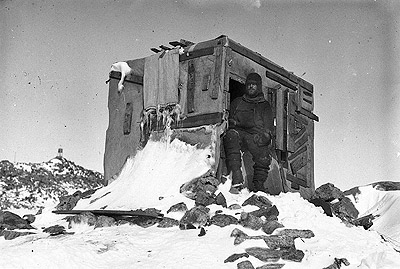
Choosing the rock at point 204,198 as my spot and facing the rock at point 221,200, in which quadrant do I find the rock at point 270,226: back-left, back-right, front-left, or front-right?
front-right

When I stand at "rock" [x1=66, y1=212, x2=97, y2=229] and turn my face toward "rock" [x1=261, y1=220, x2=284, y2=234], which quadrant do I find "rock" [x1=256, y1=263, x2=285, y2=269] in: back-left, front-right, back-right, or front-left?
front-right

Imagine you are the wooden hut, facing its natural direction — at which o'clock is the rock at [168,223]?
The rock is roughly at 2 o'clock from the wooden hut.

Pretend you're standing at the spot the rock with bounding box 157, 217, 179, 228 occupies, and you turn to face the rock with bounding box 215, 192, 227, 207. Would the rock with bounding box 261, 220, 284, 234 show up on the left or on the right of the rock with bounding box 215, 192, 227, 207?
right

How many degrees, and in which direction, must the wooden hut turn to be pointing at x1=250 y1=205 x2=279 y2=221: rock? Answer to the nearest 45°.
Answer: approximately 45° to its right

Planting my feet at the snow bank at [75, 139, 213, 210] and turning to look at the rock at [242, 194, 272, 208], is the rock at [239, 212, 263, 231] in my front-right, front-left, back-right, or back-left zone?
front-right

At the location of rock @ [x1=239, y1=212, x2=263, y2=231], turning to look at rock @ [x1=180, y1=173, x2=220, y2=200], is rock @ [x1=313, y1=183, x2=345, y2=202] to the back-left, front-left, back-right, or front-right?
front-right

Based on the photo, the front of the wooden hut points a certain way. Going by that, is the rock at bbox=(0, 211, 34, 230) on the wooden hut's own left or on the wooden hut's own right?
on the wooden hut's own right

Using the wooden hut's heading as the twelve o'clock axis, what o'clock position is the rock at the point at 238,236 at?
The rock is roughly at 1 o'clock from the wooden hut.

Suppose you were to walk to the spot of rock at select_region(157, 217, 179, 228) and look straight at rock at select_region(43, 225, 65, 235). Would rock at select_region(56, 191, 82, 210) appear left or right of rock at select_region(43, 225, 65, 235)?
right

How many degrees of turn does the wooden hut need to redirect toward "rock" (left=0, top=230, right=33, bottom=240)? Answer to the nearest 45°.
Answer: approximately 90° to its right

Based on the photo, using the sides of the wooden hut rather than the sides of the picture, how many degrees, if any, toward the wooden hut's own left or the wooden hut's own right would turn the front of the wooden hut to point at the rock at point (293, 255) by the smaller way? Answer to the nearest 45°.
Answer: approximately 45° to the wooden hut's own right

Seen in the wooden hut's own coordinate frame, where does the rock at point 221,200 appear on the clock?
The rock is roughly at 1 o'clock from the wooden hut.

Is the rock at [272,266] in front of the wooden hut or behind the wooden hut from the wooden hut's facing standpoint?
in front

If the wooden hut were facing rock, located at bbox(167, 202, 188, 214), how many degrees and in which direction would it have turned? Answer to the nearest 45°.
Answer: approximately 45° to its right

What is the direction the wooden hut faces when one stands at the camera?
facing the viewer and to the right of the viewer

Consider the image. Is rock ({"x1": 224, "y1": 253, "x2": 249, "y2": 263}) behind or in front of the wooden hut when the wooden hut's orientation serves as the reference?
in front

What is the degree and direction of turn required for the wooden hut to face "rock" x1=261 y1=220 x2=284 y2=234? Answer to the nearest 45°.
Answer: approximately 45° to its right

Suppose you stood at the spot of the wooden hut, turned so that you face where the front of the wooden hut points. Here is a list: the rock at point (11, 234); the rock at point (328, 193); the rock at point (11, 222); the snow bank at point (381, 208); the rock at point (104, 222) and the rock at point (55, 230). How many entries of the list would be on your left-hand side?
2

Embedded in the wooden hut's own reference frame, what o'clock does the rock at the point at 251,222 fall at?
The rock is roughly at 1 o'clock from the wooden hut.
